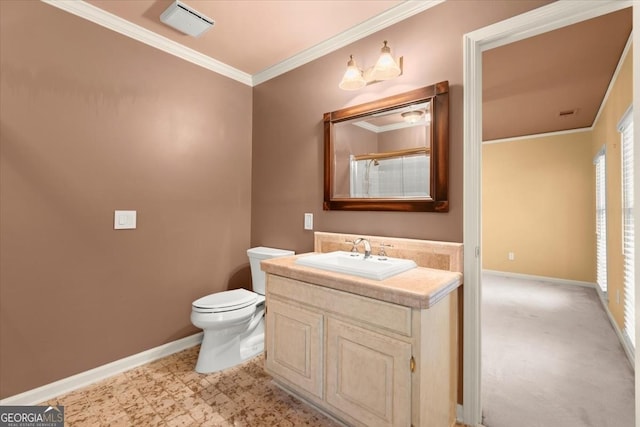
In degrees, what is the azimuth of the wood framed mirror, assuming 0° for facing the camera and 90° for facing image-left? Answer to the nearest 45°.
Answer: approximately 45°

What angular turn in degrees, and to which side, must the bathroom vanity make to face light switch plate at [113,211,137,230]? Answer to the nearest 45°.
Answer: approximately 45° to its right

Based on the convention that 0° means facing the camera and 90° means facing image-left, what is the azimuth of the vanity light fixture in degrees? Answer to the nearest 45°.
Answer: approximately 45°

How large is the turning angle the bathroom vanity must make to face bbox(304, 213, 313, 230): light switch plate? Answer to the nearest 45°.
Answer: approximately 90° to its right

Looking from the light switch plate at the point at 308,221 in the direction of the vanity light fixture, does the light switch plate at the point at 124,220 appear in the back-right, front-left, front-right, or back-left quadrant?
back-right

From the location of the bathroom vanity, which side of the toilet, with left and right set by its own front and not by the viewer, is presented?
left

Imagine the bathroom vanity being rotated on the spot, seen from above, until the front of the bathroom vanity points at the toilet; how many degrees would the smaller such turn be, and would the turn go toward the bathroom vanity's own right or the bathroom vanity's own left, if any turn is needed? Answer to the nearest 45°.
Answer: approximately 90° to the bathroom vanity's own right

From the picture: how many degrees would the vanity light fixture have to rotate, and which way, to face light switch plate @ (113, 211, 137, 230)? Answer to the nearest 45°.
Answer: approximately 45° to its right
